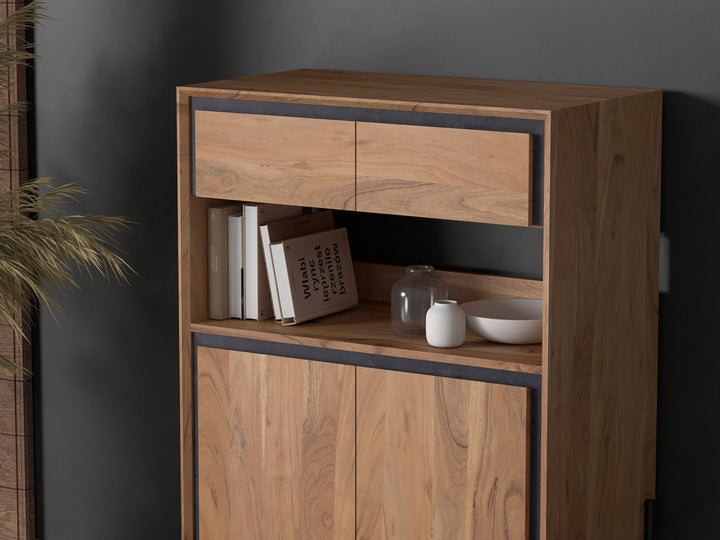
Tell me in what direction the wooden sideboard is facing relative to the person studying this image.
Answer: facing the viewer and to the left of the viewer

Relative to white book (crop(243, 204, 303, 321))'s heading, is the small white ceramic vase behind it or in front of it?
in front

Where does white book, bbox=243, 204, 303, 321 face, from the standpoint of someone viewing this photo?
facing the viewer and to the right of the viewer
